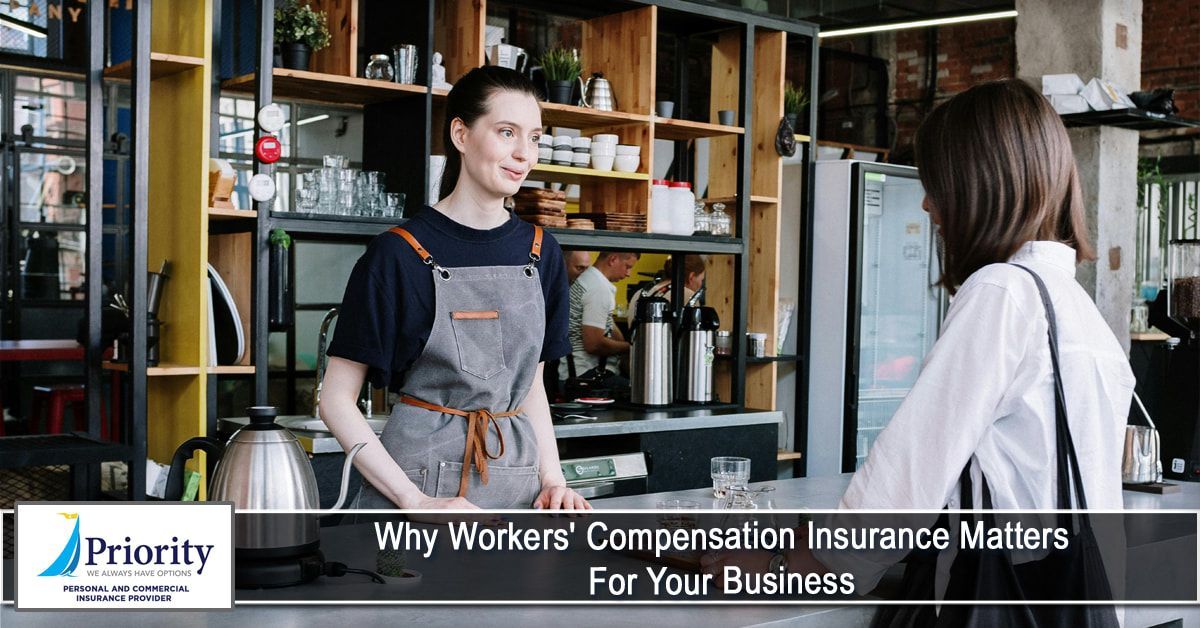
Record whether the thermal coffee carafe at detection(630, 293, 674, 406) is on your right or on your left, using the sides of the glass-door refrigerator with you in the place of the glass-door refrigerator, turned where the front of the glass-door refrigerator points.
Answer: on your right

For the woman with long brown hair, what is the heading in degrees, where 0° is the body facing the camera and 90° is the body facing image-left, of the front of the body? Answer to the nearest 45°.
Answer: approximately 135°

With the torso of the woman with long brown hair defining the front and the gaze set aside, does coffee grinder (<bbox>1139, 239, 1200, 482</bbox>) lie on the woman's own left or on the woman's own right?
on the woman's own right

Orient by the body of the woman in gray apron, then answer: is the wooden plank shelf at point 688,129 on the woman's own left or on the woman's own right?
on the woman's own left

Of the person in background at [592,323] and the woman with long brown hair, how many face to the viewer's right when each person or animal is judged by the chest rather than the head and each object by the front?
1

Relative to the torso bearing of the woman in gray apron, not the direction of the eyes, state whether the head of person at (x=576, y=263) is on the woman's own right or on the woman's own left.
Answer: on the woman's own left

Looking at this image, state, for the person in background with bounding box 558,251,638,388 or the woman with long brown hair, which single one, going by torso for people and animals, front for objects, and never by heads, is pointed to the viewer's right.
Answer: the person in background

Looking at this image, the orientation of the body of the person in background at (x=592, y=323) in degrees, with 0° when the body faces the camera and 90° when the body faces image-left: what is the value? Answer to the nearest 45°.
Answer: approximately 270°

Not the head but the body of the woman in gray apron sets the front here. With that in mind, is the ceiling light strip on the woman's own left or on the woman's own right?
on the woman's own left

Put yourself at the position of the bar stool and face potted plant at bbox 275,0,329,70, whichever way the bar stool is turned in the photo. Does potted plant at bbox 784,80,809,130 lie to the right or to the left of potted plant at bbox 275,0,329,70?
left
